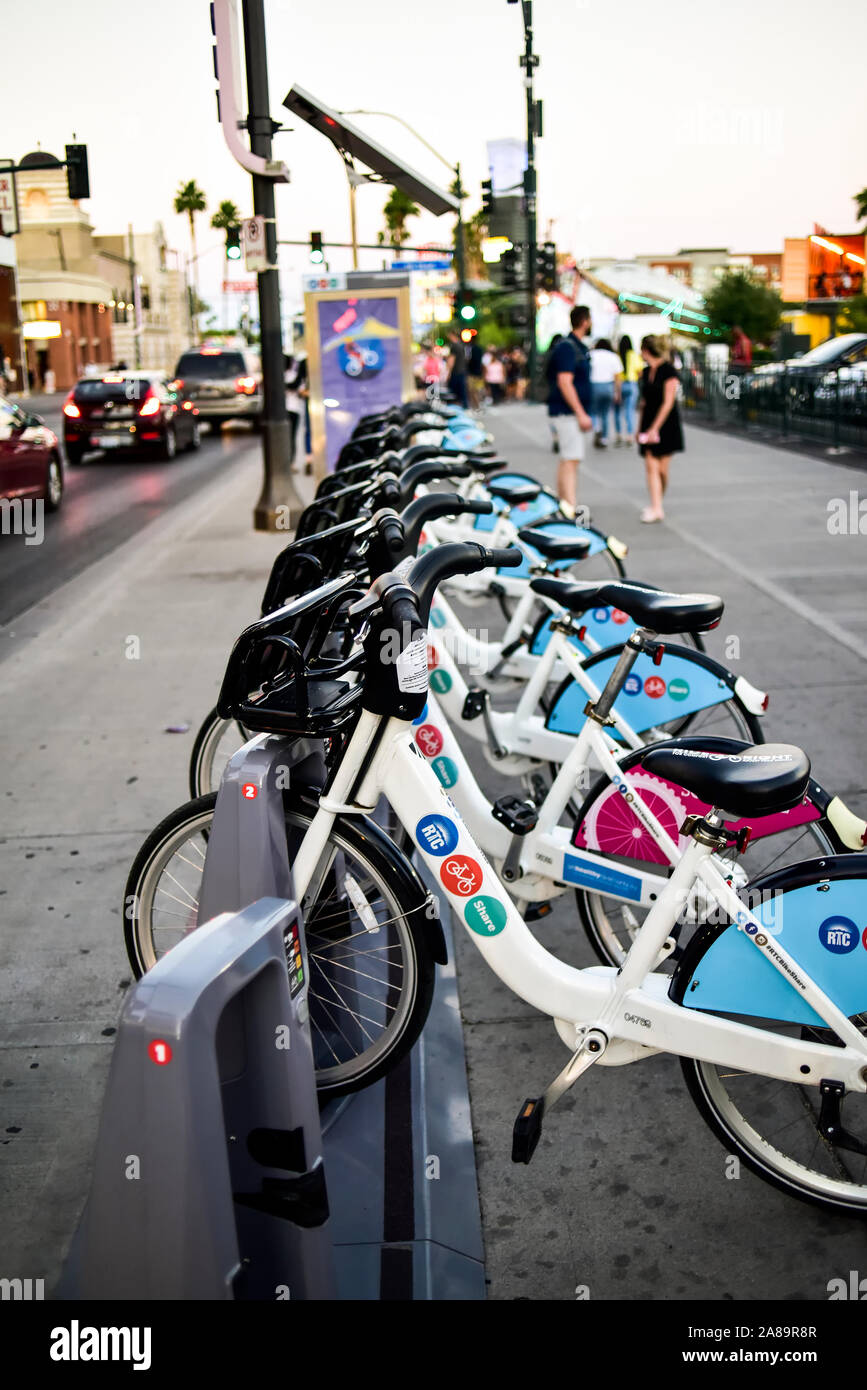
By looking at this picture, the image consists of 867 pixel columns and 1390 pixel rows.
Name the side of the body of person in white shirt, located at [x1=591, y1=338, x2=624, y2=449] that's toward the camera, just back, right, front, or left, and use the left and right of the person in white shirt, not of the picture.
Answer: back

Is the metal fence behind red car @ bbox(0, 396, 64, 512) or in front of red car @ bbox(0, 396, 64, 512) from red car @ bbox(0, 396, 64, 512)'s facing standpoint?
in front

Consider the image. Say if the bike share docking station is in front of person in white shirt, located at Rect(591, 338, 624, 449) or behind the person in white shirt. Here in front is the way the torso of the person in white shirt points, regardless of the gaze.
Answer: behind

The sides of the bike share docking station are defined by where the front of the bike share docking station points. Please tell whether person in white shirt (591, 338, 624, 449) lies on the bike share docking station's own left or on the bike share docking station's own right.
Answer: on the bike share docking station's own left

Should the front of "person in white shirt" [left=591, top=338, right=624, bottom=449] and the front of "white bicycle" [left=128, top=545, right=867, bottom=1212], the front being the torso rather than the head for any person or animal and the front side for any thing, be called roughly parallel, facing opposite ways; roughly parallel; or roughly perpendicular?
roughly perpendicular

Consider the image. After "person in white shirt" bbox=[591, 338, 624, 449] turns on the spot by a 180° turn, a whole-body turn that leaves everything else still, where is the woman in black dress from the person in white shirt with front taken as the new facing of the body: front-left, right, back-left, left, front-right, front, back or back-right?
front

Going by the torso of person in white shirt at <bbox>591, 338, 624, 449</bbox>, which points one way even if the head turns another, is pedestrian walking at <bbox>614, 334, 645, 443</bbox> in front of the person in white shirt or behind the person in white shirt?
in front

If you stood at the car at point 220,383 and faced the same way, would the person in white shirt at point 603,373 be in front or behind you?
behind

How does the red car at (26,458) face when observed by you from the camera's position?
facing away from the viewer and to the right of the viewer

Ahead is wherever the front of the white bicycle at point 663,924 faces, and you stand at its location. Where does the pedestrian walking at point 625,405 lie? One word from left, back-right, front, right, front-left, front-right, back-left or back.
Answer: right

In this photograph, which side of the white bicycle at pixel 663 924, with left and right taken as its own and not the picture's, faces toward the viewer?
left

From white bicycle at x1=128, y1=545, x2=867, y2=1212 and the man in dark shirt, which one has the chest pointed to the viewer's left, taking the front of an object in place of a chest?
the white bicycle
